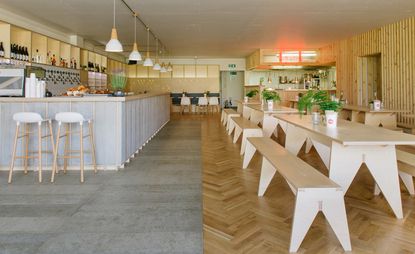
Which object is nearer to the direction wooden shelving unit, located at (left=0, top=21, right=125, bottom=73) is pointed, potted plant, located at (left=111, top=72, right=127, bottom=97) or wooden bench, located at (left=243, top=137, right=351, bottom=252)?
the wooden bench

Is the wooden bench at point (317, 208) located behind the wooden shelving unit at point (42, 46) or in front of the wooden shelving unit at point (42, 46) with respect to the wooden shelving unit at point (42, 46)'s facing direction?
in front

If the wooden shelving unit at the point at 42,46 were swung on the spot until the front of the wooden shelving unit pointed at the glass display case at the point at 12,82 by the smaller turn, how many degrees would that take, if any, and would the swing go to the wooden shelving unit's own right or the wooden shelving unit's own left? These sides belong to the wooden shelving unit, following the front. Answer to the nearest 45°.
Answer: approximately 45° to the wooden shelving unit's own right

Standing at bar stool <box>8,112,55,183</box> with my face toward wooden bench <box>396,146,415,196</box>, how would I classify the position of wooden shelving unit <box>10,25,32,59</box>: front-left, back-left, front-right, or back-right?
back-left

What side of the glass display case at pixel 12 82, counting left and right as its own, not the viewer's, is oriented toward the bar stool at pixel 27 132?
front

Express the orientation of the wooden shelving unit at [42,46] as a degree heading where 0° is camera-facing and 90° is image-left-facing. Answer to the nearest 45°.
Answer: approximately 315°

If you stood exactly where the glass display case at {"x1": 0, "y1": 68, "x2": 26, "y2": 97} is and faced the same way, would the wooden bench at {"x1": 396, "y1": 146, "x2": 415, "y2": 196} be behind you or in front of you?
in front

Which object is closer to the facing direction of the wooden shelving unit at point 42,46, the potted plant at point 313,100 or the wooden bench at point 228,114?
the potted plant

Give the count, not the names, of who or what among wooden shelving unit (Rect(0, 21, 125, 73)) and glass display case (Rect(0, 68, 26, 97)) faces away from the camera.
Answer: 0
